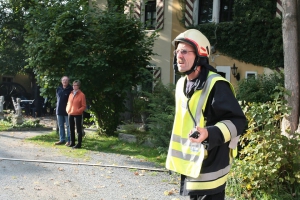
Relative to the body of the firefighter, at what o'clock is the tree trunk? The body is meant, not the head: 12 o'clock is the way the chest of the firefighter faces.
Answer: The tree trunk is roughly at 5 o'clock from the firefighter.

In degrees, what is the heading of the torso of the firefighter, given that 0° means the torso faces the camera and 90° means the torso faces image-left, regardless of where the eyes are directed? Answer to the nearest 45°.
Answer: approximately 45°

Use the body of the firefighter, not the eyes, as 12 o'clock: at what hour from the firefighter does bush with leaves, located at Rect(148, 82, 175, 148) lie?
The bush with leaves is roughly at 4 o'clock from the firefighter.

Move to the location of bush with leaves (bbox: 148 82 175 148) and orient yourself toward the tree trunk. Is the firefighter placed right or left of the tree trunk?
right

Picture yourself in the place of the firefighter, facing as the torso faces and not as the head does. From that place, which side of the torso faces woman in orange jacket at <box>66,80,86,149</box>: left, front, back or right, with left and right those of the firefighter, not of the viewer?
right

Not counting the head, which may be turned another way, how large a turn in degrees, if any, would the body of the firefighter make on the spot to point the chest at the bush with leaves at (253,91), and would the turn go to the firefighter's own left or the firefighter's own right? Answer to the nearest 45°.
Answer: approximately 135° to the firefighter's own right

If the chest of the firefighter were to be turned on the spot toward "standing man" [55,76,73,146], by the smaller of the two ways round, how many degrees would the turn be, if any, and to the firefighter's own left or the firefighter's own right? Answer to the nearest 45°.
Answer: approximately 90° to the firefighter's own right
